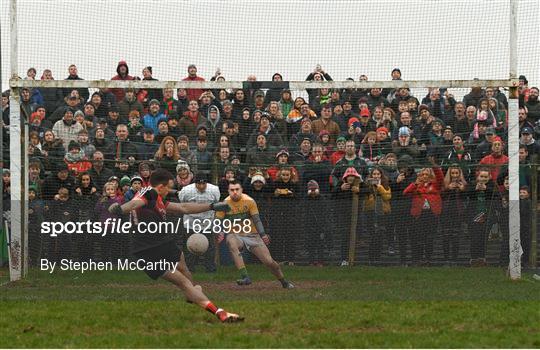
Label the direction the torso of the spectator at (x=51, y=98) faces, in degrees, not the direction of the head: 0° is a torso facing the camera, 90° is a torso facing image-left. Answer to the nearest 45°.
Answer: approximately 0°

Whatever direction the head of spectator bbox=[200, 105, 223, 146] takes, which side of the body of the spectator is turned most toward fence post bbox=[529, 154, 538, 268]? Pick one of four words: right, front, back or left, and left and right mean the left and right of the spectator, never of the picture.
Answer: left

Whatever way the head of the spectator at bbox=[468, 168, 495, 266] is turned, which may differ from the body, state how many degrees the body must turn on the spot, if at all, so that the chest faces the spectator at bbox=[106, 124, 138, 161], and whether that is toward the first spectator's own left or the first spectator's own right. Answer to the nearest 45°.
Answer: approximately 90° to the first spectator's own right

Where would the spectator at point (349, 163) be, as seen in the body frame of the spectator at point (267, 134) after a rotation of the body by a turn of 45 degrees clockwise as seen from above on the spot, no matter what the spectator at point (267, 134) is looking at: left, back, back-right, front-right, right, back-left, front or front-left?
back-left

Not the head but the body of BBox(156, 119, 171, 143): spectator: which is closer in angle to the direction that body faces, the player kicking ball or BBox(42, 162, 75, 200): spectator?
the player kicking ball

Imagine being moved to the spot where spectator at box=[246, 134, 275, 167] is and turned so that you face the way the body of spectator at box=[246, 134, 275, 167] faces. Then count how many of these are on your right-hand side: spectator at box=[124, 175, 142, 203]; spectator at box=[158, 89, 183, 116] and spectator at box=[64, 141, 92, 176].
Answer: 3

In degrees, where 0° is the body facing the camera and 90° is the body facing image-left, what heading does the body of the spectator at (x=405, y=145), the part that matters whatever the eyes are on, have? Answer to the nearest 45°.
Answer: approximately 0°

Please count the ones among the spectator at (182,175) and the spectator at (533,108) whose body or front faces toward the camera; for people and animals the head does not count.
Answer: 2

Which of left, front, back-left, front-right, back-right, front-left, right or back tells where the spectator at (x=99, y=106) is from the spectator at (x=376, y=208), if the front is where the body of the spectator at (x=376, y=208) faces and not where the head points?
right
